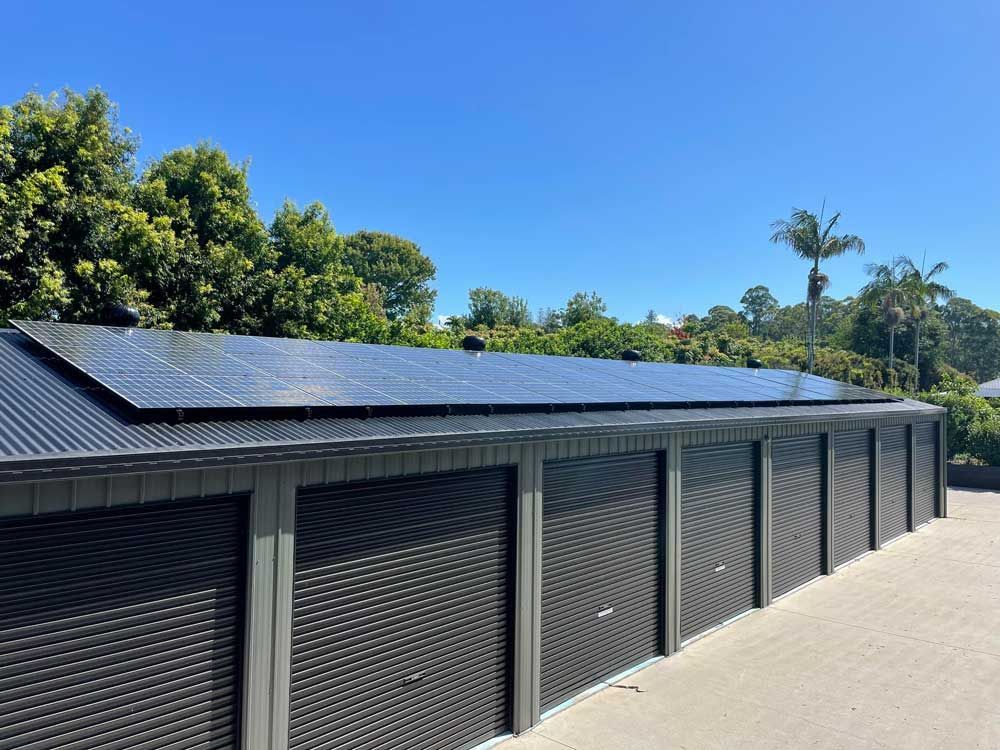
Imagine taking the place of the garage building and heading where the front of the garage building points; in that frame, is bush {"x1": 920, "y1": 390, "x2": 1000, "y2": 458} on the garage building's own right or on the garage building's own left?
on the garage building's own left

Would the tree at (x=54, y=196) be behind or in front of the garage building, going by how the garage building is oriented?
behind

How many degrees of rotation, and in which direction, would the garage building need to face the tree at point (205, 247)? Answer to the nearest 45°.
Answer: approximately 180°

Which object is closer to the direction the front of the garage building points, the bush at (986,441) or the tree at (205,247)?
the bush

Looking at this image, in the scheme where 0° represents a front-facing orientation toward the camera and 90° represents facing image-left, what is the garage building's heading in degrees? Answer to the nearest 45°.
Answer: approximately 315°

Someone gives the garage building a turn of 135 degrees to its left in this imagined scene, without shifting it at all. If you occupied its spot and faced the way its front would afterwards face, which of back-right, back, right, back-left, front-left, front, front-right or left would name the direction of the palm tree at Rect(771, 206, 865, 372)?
front-right

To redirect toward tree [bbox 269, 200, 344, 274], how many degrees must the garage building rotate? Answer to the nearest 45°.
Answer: approximately 135° to its left

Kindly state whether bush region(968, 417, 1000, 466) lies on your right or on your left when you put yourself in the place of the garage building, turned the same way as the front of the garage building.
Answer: on your left
